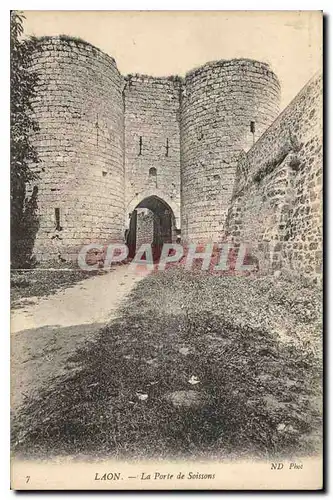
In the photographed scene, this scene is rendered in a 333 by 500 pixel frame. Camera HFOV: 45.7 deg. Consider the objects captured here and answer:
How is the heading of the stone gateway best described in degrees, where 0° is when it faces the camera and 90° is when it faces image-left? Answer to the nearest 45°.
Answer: approximately 0°
